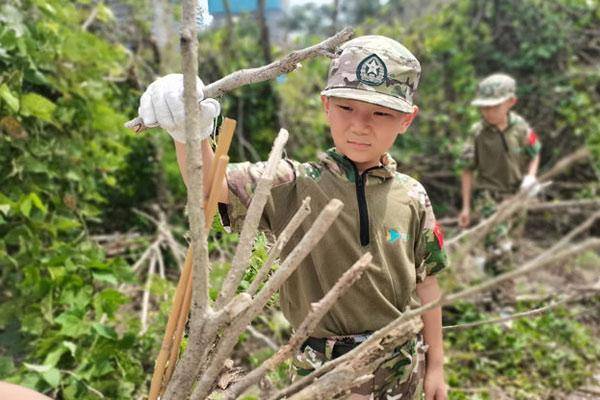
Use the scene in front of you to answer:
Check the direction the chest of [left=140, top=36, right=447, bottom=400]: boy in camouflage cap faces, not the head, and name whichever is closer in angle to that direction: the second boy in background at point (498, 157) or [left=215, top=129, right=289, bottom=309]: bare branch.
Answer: the bare branch

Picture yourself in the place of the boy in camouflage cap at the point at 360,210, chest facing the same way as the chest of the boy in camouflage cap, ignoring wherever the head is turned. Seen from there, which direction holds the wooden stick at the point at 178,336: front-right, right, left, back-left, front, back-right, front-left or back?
front-right

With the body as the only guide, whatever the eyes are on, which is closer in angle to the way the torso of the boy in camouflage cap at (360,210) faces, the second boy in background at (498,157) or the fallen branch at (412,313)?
the fallen branch

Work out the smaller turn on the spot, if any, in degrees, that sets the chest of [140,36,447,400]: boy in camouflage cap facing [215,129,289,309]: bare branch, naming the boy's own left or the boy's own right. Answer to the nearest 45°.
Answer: approximately 45° to the boy's own right

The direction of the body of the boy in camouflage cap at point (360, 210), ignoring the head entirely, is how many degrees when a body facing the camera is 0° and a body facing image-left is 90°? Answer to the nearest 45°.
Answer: approximately 0°

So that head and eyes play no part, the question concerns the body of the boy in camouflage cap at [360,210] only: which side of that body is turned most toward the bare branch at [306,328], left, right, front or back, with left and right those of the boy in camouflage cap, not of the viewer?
front

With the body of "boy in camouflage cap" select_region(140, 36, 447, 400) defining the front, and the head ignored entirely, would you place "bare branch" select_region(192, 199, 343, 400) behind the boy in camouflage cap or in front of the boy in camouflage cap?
in front

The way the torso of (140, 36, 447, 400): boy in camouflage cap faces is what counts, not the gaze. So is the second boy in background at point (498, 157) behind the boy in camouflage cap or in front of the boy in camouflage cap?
behind

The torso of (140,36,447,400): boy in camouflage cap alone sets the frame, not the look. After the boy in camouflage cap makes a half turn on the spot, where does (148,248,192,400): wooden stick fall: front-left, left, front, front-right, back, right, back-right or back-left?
back-left
